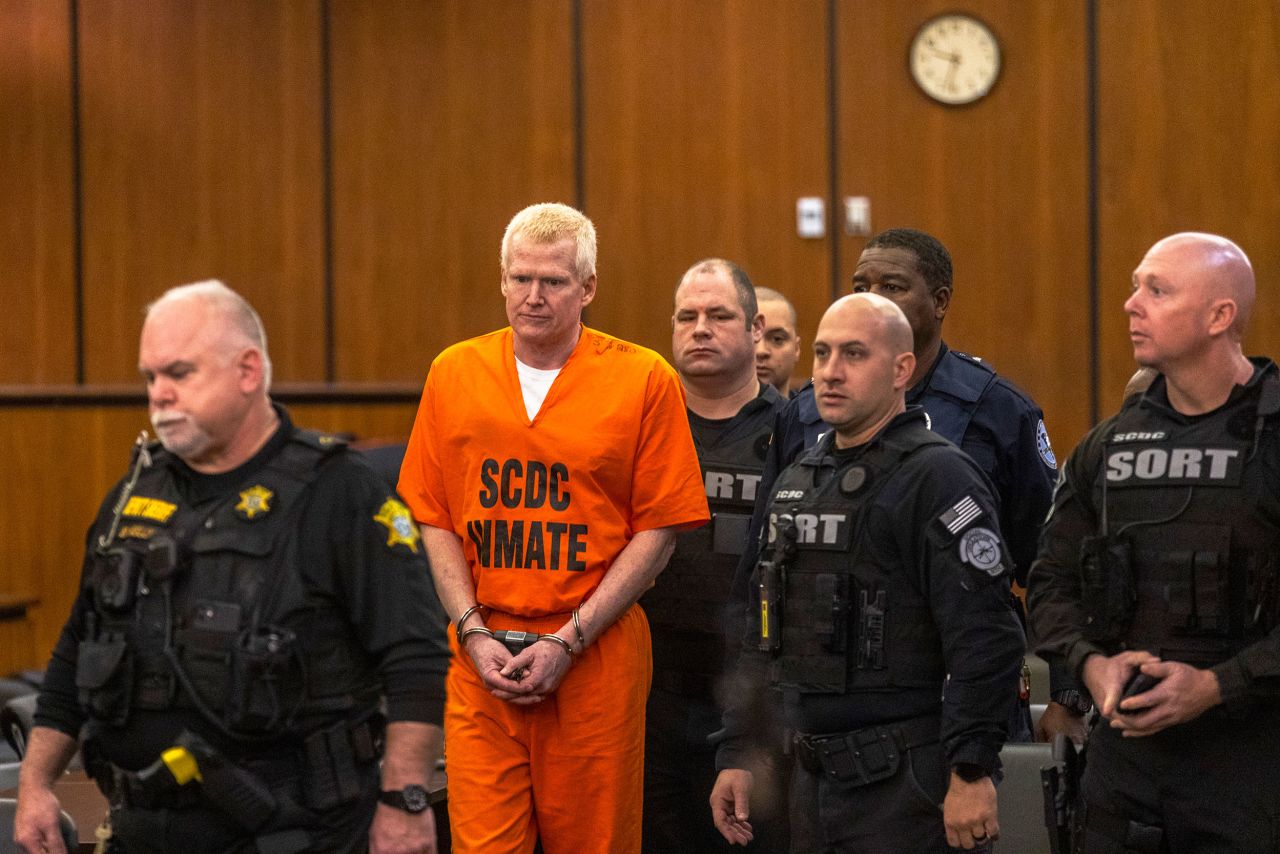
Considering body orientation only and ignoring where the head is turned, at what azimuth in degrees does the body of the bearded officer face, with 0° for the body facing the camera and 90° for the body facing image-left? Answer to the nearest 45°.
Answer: approximately 45°

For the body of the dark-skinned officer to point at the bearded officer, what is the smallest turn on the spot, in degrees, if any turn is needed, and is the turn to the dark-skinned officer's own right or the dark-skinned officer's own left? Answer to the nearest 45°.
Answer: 0° — they already face them

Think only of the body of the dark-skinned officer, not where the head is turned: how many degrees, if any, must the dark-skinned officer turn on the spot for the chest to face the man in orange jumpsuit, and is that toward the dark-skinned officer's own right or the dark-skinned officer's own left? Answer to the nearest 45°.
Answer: approximately 45° to the dark-skinned officer's own right

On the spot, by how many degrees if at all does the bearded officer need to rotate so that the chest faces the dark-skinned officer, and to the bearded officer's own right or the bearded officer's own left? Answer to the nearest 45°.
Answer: approximately 180°

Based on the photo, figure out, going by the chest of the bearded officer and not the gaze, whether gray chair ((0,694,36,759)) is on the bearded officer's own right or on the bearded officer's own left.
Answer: on the bearded officer's own right

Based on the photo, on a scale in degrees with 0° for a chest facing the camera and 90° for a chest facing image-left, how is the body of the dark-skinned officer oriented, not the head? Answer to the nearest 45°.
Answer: approximately 45°

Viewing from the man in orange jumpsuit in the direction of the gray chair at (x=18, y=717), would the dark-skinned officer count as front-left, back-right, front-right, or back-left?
back-right
